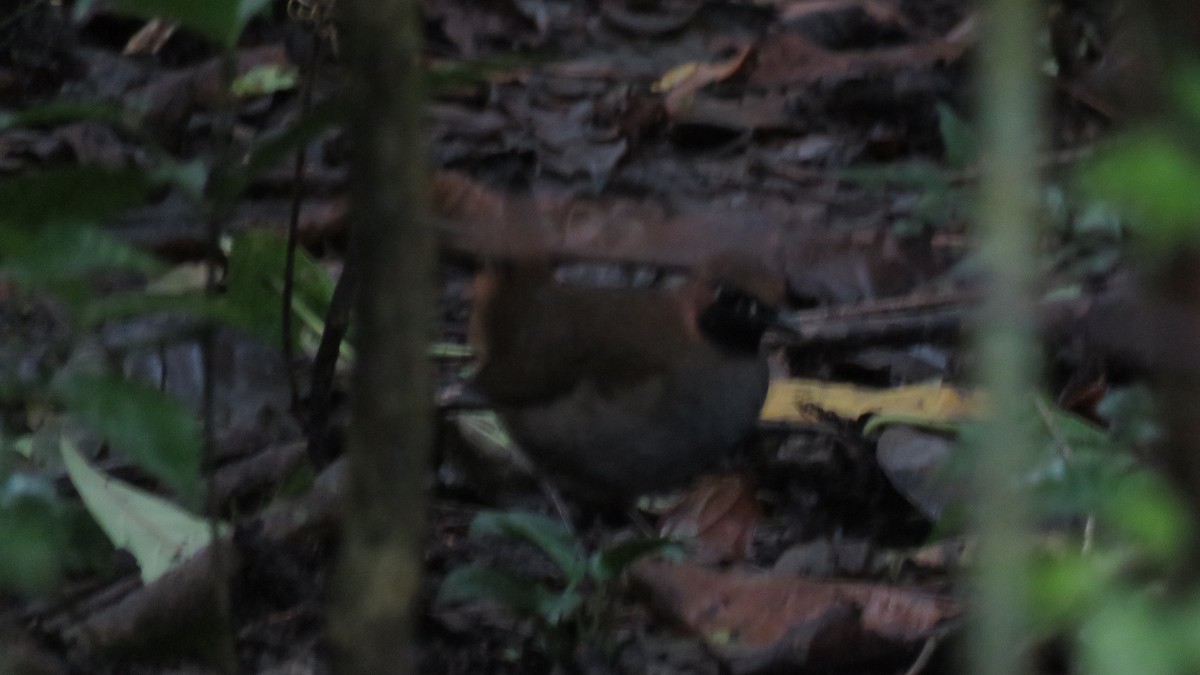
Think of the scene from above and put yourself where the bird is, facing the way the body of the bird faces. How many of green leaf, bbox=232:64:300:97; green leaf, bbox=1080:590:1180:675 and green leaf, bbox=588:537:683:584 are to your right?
2

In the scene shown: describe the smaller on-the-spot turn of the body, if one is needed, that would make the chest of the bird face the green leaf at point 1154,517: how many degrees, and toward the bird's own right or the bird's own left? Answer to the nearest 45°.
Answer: approximately 90° to the bird's own right

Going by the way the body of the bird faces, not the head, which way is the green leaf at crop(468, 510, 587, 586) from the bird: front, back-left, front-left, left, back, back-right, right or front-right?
right

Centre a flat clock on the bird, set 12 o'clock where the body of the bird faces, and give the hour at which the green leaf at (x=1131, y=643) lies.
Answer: The green leaf is roughly at 3 o'clock from the bird.

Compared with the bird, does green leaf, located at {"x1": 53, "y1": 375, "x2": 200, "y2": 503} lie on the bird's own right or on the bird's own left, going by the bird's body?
on the bird's own right

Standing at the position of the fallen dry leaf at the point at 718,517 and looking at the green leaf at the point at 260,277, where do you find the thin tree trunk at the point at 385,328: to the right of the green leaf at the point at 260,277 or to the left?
left

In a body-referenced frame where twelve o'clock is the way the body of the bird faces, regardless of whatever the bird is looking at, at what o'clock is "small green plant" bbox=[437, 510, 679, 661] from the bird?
The small green plant is roughly at 3 o'clock from the bird.

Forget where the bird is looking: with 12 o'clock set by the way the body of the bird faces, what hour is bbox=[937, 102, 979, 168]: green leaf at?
The green leaf is roughly at 11 o'clock from the bird.

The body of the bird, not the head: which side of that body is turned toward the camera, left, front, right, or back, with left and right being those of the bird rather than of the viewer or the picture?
right

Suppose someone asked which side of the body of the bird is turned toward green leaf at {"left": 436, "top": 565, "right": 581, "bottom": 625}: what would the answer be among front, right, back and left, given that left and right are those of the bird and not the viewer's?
right
